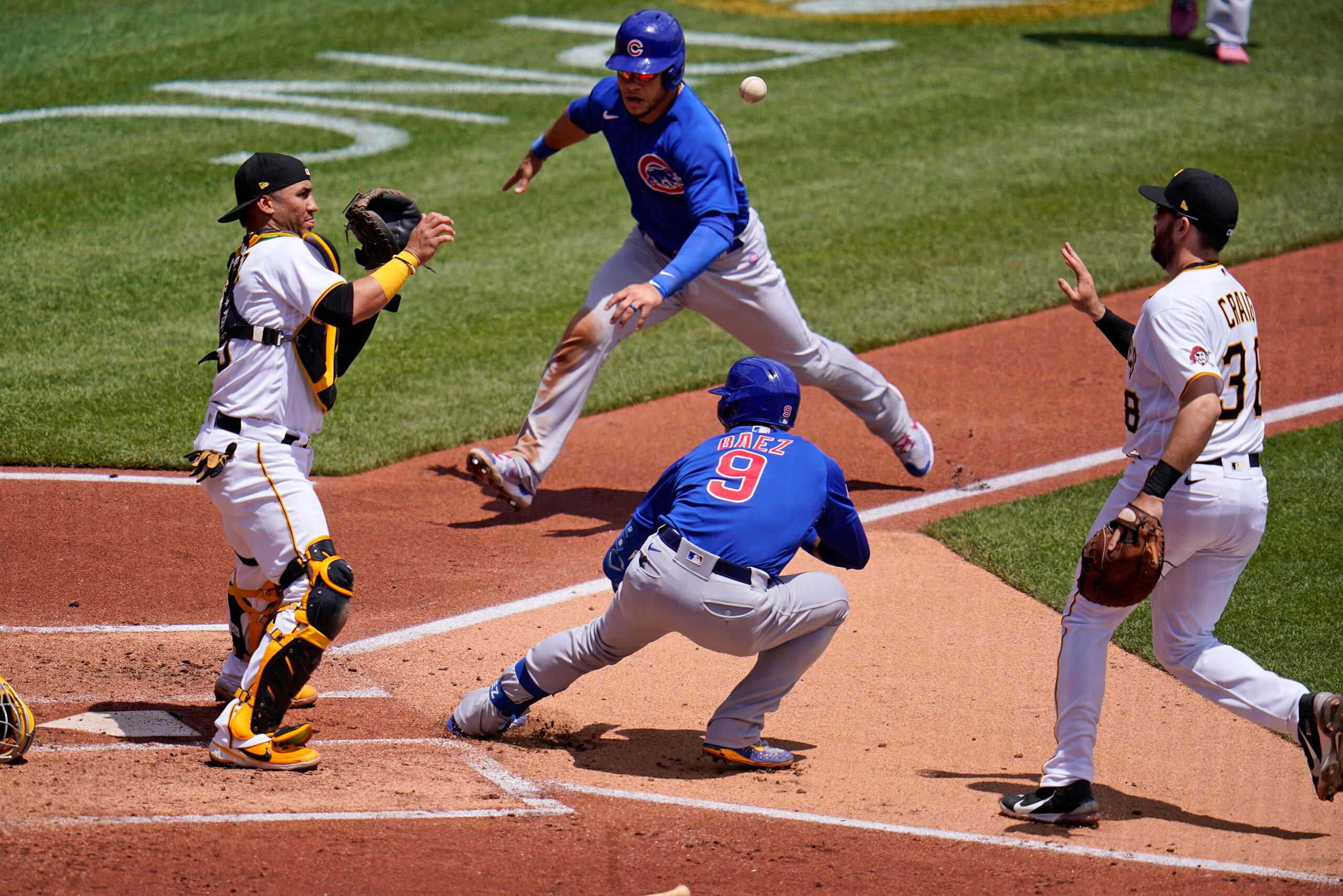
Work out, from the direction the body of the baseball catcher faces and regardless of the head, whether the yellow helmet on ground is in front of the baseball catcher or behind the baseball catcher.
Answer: behind

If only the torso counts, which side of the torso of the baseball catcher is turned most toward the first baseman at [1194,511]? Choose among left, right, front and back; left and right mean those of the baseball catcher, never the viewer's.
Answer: front

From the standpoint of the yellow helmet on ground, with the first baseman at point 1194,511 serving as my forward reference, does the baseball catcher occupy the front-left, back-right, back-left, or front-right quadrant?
front-left

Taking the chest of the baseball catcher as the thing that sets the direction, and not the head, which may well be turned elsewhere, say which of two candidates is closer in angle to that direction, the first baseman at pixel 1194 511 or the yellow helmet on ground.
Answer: the first baseman

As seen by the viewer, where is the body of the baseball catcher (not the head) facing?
to the viewer's right
